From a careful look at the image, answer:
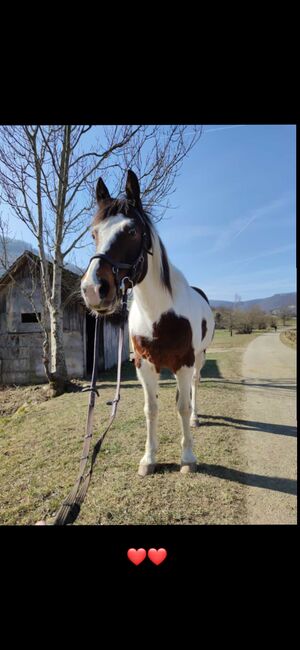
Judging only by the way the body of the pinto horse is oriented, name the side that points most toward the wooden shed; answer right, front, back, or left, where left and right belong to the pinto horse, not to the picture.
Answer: right

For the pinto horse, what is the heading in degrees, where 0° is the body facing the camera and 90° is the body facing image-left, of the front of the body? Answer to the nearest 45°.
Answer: approximately 45°
